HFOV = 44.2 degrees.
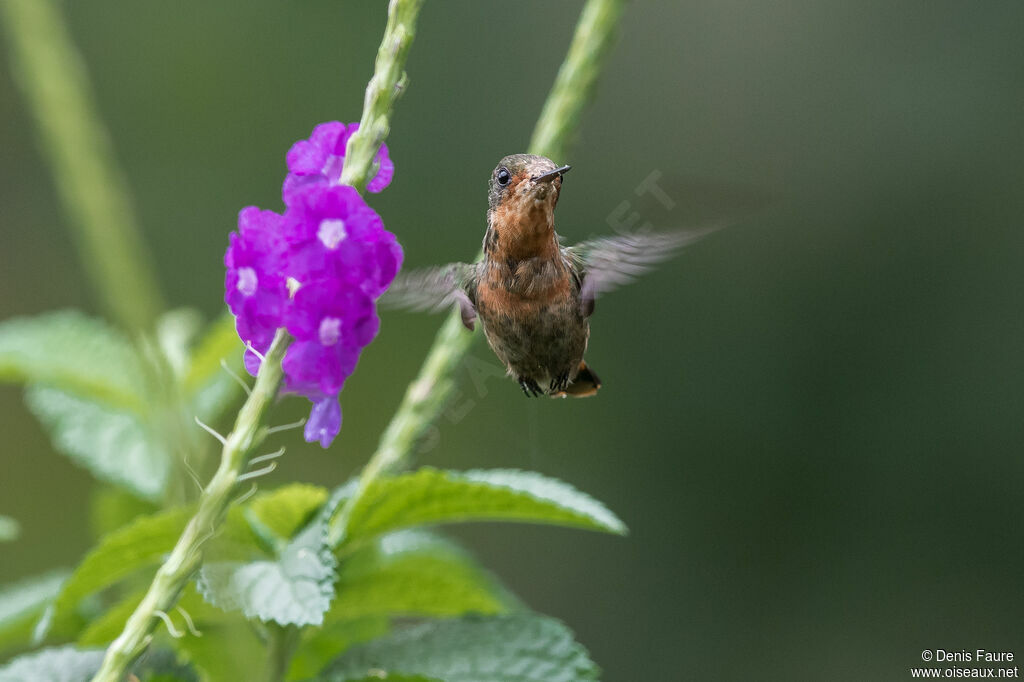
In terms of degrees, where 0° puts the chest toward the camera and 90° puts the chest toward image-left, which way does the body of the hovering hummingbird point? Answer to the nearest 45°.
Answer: approximately 0°
